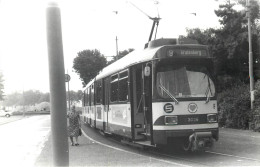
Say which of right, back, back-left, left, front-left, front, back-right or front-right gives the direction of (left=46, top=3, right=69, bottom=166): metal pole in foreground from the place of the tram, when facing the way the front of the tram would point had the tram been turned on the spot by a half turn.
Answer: back-left

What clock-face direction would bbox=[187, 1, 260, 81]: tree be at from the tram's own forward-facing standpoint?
The tree is roughly at 8 o'clock from the tram.

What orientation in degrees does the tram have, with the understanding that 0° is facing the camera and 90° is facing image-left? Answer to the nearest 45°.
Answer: approximately 315°

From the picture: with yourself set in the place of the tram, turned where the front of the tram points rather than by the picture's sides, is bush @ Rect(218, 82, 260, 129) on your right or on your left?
on your left
